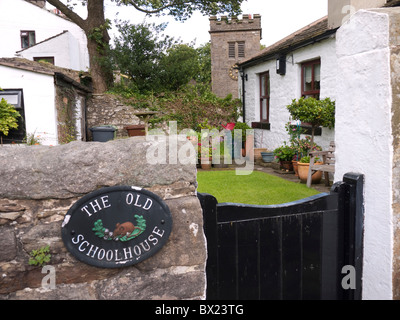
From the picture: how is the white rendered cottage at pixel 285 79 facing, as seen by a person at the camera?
facing the viewer and to the left of the viewer

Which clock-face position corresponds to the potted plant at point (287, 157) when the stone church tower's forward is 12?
The potted plant is roughly at 12 o'clock from the stone church tower.

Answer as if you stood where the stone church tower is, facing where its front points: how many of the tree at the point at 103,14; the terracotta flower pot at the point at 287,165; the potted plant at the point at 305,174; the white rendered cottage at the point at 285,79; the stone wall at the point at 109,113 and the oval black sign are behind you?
0

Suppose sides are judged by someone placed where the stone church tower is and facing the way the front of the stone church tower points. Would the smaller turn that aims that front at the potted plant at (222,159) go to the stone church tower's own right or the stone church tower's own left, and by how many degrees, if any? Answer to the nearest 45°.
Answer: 0° — it already faces it

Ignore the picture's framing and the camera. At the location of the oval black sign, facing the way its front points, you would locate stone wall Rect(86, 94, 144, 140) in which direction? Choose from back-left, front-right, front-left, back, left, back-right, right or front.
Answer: back

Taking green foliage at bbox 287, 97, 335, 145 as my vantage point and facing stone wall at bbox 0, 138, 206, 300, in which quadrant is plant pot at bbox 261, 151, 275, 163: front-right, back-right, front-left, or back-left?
back-right

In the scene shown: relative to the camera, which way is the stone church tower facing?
toward the camera

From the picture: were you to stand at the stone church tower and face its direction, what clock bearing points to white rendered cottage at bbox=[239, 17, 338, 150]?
The white rendered cottage is roughly at 12 o'clock from the stone church tower.

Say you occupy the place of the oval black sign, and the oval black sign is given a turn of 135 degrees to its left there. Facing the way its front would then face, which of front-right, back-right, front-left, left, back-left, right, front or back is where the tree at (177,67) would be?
front-left

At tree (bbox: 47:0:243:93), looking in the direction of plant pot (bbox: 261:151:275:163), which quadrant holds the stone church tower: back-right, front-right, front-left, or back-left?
back-left

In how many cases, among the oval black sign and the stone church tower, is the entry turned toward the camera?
2

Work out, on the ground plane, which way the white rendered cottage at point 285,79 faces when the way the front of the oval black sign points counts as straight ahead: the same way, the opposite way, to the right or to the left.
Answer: to the right

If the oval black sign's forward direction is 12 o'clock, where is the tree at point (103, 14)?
The tree is roughly at 6 o'clock from the oval black sign.

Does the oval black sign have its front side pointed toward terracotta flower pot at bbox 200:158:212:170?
no

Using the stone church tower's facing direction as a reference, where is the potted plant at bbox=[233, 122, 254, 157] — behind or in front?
in front

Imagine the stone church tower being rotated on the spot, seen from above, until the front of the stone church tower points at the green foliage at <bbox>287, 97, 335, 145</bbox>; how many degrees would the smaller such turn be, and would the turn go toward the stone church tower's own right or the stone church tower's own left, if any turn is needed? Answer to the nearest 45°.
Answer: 0° — it already faces it

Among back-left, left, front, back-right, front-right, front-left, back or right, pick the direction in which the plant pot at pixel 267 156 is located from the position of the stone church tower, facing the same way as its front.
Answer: front

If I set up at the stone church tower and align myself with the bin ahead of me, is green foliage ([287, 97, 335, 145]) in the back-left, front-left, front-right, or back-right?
front-left

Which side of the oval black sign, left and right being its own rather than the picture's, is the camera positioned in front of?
front
